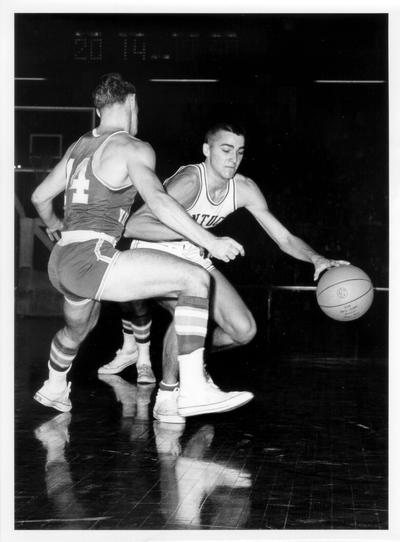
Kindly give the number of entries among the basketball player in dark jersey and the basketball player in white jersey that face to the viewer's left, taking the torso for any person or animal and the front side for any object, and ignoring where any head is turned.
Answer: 0

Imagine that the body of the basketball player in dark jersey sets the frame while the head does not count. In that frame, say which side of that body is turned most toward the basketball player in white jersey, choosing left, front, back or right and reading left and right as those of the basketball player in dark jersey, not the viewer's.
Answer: front

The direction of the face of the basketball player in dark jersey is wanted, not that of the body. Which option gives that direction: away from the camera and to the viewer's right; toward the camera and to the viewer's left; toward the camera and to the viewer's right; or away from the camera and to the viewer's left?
away from the camera and to the viewer's right

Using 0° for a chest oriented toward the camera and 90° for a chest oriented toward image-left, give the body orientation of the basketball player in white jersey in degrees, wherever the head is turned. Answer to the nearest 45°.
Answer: approximately 315°

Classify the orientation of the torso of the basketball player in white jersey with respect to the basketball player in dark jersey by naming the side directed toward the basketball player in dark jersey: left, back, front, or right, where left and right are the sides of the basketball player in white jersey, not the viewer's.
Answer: right

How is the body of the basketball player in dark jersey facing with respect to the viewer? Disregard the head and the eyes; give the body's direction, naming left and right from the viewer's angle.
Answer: facing away from the viewer and to the right of the viewer
